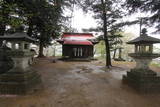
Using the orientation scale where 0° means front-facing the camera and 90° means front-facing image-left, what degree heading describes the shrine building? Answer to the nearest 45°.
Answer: approximately 0°

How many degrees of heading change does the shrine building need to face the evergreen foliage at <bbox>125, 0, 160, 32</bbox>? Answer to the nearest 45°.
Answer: approximately 45° to its left

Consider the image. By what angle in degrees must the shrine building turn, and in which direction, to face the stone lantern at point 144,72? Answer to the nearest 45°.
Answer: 0° — it already faces it

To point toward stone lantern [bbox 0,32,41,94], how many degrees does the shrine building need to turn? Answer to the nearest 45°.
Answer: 0° — it already faces it
